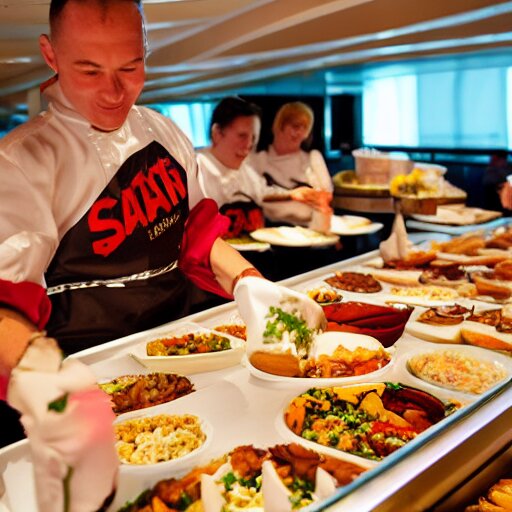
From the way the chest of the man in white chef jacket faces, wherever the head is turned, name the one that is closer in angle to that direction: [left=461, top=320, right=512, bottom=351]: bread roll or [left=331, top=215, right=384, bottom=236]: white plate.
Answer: the bread roll

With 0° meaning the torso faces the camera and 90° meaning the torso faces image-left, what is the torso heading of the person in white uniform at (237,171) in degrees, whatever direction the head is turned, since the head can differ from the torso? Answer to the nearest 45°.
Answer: approximately 315°

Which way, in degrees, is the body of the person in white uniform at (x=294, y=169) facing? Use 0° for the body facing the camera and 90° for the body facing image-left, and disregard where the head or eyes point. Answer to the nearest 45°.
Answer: approximately 0°

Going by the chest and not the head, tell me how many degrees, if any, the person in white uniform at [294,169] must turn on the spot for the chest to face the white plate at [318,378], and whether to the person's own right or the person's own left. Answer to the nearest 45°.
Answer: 0° — they already face it
